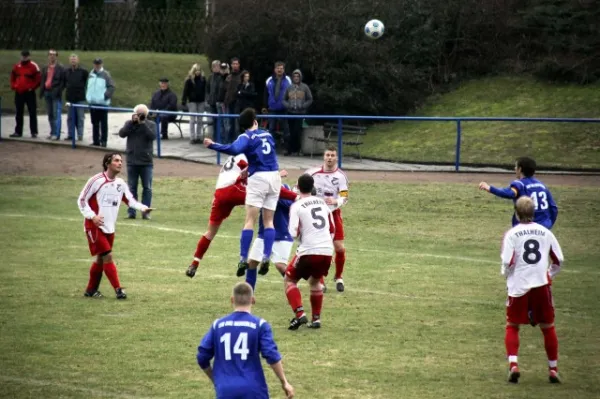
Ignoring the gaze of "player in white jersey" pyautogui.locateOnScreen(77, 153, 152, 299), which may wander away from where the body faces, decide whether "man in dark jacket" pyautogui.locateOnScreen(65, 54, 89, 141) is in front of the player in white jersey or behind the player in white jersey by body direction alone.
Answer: behind

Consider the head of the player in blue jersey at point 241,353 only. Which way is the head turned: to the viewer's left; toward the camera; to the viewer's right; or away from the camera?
away from the camera

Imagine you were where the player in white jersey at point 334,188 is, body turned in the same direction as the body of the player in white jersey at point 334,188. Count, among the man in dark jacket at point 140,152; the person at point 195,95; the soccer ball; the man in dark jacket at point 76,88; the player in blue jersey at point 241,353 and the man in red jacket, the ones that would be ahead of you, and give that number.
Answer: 1

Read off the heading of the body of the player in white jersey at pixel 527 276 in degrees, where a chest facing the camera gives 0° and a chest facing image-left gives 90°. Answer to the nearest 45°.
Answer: approximately 180°

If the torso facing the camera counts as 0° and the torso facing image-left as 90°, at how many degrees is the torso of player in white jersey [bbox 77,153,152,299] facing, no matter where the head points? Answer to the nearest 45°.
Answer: approximately 315°

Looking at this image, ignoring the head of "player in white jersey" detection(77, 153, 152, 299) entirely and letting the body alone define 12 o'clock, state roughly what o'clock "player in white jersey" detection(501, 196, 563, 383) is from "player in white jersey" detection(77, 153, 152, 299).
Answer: "player in white jersey" detection(501, 196, 563, 383) is roughly at 12 o'clock from "player in white jersey" detection(77, 153, 152, 299).

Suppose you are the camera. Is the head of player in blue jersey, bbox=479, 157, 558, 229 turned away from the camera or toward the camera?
away from the camera

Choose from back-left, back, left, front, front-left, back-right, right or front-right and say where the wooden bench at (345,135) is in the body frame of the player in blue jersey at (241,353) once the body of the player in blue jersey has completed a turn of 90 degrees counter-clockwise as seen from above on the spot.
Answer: right

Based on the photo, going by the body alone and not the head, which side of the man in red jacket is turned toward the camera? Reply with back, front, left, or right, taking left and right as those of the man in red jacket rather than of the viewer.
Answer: front

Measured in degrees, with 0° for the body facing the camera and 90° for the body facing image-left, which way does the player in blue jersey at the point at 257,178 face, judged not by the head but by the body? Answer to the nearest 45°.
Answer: approximately 135°

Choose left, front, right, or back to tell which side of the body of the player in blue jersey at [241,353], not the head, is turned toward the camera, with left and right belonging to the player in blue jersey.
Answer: back

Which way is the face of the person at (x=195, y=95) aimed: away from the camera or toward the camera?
toward the camera

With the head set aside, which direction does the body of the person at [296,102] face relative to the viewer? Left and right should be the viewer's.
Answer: facing the viewer

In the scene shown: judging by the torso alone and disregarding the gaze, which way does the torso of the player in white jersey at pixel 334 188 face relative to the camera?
toward the camera

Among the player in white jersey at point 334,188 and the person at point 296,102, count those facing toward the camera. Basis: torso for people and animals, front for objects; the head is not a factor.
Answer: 2
